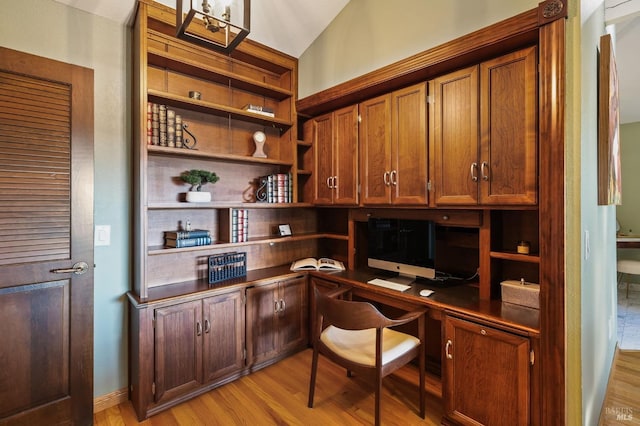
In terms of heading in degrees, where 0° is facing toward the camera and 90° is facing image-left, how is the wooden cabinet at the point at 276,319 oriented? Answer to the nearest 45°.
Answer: approximately 315°

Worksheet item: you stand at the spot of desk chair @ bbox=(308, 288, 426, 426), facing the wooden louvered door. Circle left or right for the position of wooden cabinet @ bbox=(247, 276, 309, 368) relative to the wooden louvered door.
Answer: right
